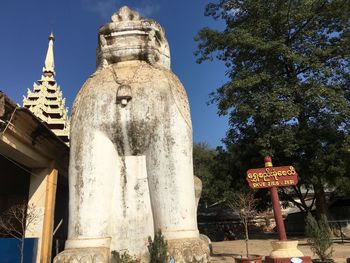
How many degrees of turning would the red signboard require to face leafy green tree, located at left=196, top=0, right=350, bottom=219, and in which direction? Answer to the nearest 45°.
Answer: approximately 180°

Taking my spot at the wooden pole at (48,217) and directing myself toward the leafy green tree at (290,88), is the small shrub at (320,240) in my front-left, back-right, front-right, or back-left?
front-right

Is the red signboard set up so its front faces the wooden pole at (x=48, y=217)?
no

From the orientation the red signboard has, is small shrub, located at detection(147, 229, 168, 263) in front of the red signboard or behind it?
in front

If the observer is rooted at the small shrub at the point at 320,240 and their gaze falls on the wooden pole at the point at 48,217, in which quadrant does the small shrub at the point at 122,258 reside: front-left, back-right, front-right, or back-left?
front-left

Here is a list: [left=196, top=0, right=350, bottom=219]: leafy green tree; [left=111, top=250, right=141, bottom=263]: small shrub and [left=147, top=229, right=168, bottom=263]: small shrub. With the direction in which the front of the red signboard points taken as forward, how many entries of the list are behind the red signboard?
1

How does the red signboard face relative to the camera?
toward the camera

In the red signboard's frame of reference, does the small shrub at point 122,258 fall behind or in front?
in front
